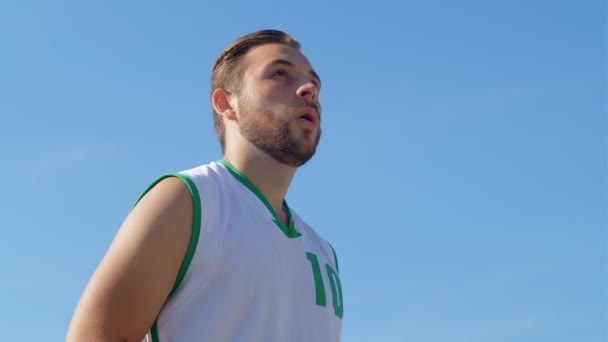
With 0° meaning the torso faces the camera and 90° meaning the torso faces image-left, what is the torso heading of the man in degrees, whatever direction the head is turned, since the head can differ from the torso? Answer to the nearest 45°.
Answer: approximately 315°
